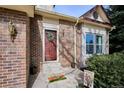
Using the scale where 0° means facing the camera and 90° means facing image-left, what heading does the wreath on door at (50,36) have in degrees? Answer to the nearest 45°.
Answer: approximately 0°

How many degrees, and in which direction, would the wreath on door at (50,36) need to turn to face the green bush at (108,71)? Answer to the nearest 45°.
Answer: approximately 45° to its left

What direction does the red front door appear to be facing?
toward the camera

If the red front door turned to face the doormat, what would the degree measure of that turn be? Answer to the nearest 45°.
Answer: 0° — it already faces it

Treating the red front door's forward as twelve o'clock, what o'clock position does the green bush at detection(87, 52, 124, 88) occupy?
The green bush is roughly at 11 o'clock from the red front door.

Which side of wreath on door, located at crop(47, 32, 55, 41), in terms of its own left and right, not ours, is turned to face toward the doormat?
front
